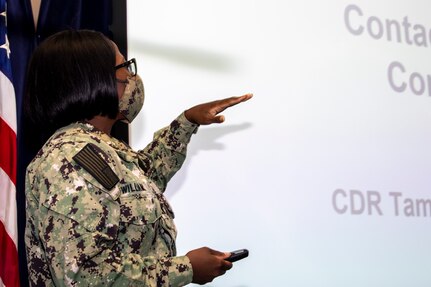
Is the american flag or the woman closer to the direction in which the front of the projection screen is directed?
the woman

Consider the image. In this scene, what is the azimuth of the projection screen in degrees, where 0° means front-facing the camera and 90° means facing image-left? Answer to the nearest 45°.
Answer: approximately 315°

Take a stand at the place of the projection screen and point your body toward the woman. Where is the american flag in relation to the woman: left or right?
right

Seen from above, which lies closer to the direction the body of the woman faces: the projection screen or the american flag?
the projection screen

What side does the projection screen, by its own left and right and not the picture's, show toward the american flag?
right

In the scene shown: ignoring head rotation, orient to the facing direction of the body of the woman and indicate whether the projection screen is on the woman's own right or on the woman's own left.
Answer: on the woman's own left

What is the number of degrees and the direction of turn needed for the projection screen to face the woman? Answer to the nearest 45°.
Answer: approximately 45° to its right

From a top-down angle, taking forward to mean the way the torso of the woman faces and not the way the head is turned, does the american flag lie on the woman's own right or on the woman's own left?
on the woman's own left

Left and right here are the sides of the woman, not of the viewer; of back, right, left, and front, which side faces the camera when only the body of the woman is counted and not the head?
right

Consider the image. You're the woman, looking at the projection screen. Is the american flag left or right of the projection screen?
left
